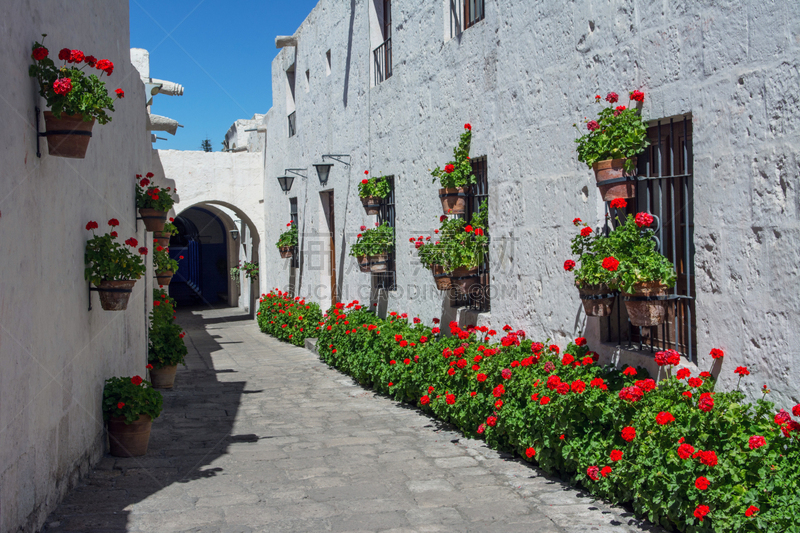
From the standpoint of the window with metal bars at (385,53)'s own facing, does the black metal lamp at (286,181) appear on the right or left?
on its right

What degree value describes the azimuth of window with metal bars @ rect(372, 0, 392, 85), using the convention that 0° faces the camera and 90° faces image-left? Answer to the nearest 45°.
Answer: approximately 45°

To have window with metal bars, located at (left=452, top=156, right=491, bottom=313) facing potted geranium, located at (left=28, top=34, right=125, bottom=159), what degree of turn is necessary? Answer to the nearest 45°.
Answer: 0° — it already faces it

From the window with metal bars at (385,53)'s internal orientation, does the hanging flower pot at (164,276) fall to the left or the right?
on its right

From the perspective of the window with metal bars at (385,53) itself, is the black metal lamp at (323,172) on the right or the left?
on its right

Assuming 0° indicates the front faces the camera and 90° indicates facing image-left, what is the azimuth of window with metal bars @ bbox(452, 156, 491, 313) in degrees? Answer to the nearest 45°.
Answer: approximately 45°

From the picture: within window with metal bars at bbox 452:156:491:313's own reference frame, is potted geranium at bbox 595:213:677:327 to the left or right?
on its left

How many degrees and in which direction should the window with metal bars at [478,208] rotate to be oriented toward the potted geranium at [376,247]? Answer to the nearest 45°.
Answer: approximately 90° to its right

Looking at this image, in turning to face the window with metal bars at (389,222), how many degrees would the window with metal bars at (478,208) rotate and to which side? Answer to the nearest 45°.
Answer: approximately 90° to its right

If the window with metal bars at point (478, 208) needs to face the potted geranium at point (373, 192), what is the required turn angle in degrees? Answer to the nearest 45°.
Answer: approximately 90° to its right

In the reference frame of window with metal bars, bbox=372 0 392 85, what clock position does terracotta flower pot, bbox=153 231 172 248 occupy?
The terracotta flower pot is roughly at 2 o'clock from the window with metal bars.

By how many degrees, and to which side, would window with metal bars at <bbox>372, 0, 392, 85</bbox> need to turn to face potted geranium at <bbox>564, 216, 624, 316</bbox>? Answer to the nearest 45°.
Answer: approximately 45° to its left
